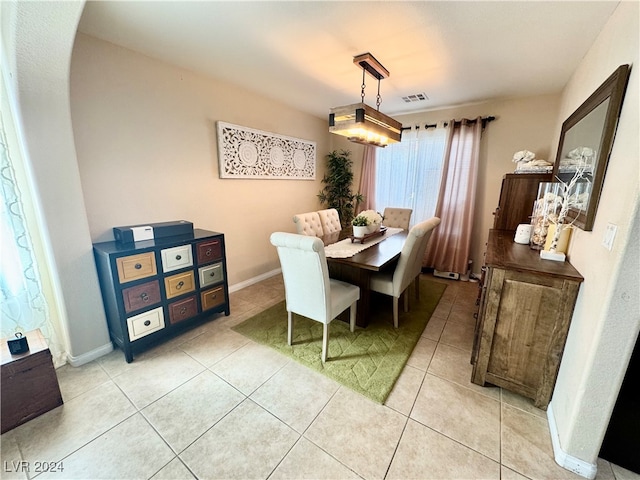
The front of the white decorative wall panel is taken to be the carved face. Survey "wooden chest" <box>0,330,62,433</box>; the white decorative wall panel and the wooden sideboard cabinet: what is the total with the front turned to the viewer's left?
1

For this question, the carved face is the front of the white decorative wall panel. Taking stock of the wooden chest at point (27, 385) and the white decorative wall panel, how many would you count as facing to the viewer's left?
0

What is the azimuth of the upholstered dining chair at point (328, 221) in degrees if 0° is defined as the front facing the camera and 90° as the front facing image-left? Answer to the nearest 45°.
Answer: approximately 315°

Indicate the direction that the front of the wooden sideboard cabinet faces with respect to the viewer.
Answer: facing to the left of the viewer

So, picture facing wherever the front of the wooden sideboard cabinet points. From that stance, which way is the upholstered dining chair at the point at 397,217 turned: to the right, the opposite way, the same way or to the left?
to the left

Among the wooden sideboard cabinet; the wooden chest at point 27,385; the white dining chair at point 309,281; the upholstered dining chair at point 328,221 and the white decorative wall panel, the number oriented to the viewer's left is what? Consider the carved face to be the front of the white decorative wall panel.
1

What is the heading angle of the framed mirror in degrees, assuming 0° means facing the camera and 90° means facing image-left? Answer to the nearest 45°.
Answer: approximately 45°

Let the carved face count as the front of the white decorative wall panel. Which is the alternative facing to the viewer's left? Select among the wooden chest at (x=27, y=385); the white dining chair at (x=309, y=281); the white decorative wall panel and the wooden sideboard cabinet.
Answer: the wooden sideboard cabinet

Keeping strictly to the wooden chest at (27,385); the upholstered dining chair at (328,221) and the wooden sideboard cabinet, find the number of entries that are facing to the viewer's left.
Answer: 1

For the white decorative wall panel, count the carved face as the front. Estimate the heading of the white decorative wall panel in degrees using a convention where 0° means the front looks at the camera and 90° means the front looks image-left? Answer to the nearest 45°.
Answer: approximately 315°

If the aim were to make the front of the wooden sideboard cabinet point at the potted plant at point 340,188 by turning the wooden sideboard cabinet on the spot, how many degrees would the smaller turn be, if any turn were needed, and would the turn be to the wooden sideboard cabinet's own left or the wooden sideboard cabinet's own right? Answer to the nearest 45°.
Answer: approximately 45° to the wooden sideboard cabinet's own right

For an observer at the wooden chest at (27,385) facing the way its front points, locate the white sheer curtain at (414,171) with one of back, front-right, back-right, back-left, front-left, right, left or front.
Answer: front-left

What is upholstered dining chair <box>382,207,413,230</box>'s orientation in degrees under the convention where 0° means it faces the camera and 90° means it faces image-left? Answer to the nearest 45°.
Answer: approximately 45°

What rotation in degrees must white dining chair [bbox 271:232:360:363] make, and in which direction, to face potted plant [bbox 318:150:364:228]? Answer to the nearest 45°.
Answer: approximately 45° to its left

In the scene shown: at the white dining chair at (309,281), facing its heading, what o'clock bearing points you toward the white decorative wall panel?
The white decorative wall panel is roughly at 10 o'clock from the white dining chair.
